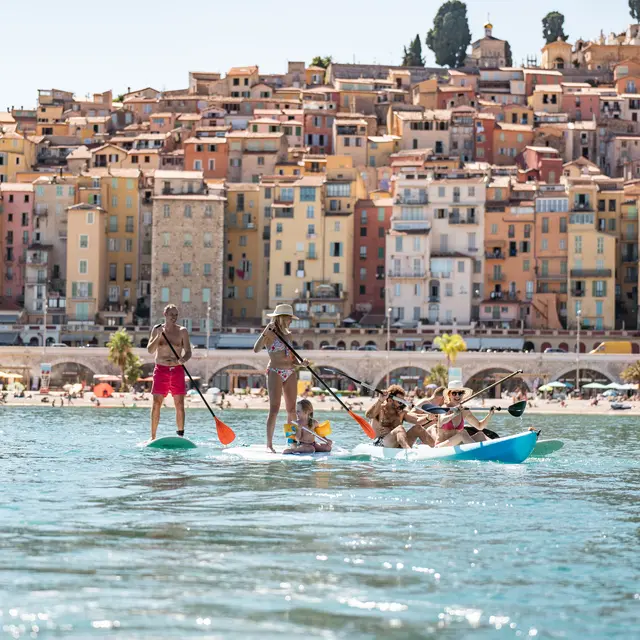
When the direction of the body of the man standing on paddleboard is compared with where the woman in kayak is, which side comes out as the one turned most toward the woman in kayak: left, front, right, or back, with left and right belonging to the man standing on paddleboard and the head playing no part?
left

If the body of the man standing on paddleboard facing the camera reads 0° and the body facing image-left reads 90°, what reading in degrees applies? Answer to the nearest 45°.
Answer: approximately 0°

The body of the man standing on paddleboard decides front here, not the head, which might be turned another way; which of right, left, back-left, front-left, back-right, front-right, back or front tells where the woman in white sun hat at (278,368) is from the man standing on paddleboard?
front-left

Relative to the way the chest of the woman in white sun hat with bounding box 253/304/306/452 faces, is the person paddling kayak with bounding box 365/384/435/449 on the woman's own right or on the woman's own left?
on the woman's own left

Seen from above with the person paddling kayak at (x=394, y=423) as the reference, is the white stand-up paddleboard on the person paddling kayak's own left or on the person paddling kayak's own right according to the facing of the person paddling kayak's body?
on the person paddling kayak's own right

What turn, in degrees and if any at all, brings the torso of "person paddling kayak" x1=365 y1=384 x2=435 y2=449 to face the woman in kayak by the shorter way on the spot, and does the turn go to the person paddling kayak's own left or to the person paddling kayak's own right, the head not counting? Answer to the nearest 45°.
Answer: approximately 45° to the person paddling kayak's own left

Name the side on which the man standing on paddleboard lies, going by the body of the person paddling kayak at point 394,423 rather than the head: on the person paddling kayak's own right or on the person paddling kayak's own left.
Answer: on the person paddling kayak's own right

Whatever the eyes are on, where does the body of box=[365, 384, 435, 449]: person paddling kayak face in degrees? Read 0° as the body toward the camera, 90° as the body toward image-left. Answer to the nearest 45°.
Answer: approximately 315°

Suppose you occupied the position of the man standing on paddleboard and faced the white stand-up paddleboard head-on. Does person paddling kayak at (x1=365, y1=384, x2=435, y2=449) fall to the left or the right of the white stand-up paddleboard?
left
